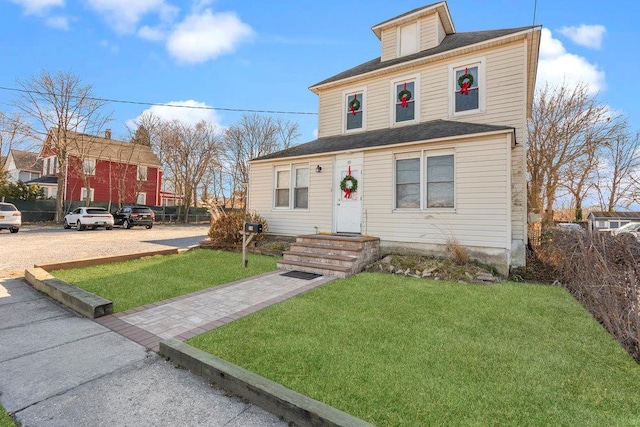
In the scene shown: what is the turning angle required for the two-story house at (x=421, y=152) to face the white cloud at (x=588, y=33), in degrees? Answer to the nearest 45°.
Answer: approximately 135° to its left

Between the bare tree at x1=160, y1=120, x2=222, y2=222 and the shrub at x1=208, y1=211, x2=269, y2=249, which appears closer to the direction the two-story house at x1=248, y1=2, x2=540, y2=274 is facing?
the shrub

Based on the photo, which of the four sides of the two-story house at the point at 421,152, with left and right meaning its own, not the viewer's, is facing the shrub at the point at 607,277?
left

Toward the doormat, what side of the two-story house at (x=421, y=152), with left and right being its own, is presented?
front

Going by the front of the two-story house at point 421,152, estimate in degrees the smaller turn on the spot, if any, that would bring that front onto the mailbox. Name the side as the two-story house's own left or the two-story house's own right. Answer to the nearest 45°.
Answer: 0° — it already faces it

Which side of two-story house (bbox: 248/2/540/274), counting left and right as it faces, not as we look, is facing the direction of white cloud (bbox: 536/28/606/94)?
back

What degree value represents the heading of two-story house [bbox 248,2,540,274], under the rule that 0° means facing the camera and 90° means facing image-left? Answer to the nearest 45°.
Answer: approximately 45°

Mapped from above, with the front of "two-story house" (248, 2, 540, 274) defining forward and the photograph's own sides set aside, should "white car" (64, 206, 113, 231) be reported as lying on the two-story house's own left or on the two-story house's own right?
on the two-story house's own right

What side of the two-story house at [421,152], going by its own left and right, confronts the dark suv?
right

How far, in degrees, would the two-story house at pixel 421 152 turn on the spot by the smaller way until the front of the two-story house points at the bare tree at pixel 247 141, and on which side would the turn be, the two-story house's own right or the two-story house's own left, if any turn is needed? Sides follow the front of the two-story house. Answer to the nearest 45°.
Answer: approximately 90° to the two-story house's own right

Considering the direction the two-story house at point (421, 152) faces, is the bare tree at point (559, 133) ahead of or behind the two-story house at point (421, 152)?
behind
